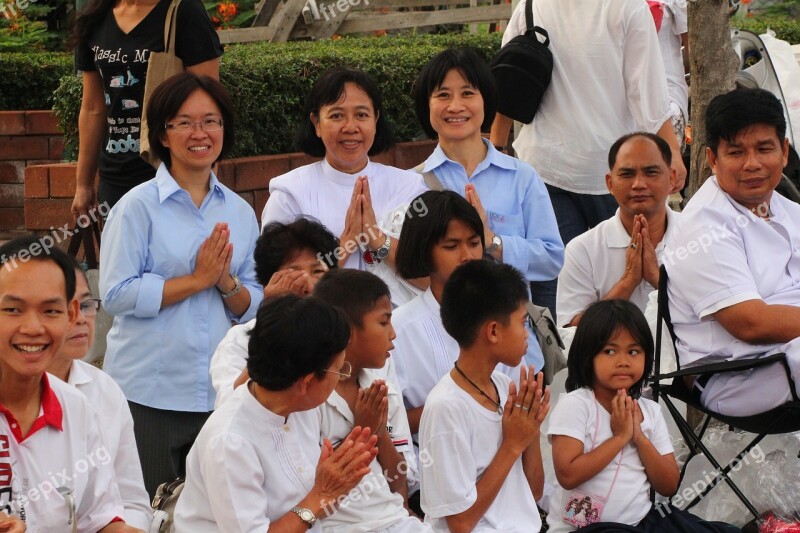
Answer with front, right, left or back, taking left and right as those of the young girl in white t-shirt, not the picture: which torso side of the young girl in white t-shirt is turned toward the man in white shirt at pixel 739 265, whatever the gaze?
left

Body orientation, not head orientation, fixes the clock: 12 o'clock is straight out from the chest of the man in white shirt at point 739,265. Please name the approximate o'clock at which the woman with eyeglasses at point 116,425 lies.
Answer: The woman with eyeglasses is roughly at 3 o'clock from the man in white shirt.

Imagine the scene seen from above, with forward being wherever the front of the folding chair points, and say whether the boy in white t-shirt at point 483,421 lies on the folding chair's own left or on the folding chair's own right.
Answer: on the folding chair's own right

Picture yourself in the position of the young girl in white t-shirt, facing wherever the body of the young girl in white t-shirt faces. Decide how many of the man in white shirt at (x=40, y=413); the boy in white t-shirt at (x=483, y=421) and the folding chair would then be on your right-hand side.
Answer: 2

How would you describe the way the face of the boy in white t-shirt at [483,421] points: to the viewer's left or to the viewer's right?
to the viewer's right

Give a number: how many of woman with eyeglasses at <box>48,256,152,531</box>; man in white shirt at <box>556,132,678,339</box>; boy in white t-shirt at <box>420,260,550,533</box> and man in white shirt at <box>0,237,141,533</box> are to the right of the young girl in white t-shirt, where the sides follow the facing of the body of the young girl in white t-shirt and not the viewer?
3

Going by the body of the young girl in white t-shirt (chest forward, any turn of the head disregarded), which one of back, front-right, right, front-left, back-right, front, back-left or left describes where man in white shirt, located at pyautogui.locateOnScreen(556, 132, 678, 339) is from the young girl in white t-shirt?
back-left

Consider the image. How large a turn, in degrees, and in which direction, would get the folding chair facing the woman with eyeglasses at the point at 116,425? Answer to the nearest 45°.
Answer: approximately 135° to its right
